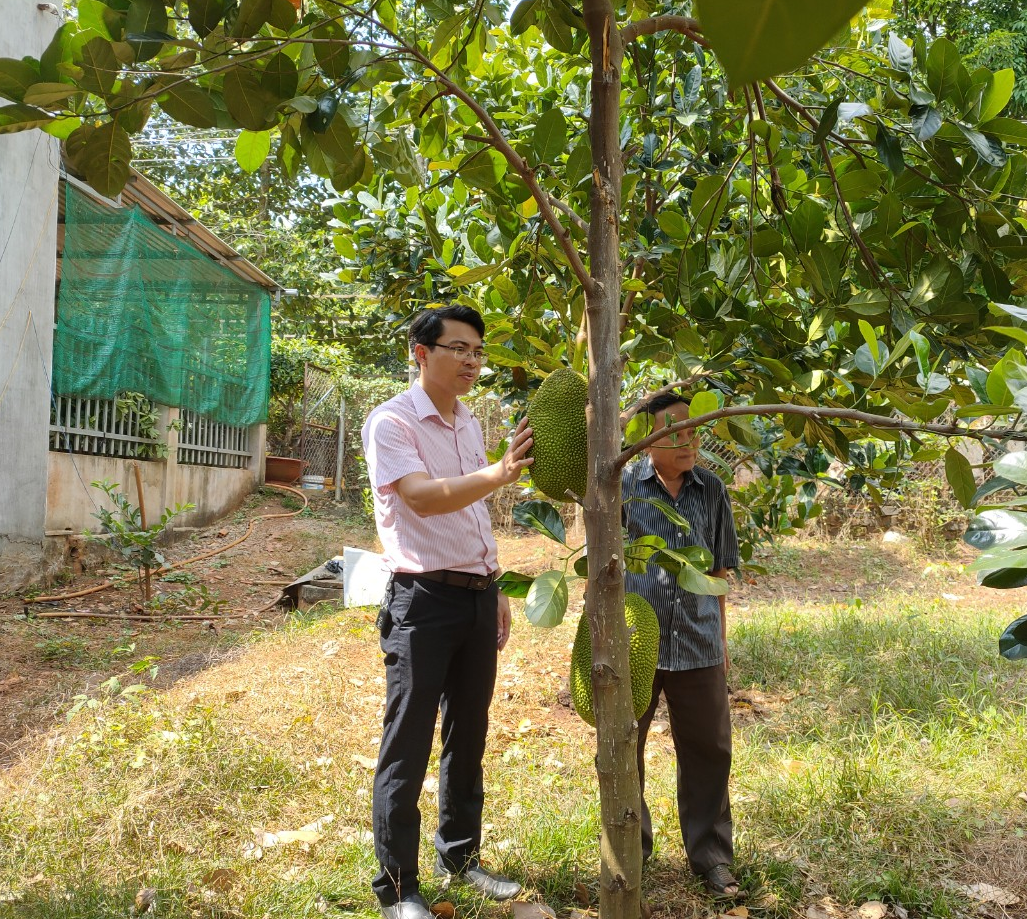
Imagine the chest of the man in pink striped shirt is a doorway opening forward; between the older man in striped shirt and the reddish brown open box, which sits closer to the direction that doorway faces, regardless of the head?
the older man in striped shirt

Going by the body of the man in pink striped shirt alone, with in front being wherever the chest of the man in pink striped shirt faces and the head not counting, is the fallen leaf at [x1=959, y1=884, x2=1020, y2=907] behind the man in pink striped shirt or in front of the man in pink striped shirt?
in front

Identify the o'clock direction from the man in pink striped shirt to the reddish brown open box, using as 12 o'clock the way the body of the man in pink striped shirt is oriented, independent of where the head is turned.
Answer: The reddish brown open box is roughly at 7 o'clock from the man in pink striped shirt.

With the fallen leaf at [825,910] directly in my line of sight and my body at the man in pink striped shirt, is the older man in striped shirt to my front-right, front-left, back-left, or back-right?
front-left

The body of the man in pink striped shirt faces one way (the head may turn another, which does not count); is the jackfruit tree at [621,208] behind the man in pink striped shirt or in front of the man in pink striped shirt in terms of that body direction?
in front

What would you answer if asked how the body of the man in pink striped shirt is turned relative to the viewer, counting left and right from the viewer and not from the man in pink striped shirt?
facing the viewer and to the right of the viewer
